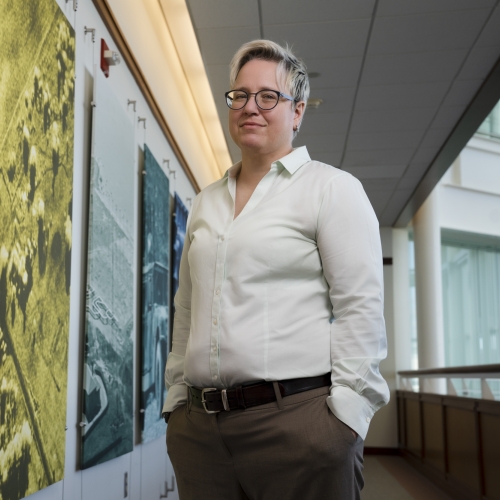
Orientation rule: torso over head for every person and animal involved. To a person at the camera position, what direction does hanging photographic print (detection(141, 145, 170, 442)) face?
facing to the right of the viewer

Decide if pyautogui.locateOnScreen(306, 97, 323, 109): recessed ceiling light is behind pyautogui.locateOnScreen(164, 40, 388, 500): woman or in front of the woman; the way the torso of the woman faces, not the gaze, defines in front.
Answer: behind

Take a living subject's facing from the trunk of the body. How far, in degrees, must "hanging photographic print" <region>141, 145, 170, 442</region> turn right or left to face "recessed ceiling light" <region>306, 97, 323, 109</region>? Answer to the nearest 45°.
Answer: approximately 45° to its left

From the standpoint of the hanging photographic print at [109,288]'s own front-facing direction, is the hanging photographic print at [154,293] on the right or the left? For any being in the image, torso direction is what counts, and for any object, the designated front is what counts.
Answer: on its left

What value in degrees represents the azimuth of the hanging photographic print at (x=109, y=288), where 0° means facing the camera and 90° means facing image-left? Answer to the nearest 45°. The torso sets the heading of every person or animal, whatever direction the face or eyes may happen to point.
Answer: approximately 270°

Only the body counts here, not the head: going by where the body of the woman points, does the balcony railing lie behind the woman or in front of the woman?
behind

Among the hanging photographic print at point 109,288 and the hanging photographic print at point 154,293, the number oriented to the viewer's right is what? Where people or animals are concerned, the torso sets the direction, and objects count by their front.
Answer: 2

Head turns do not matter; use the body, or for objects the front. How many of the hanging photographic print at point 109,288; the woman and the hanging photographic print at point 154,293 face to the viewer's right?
2

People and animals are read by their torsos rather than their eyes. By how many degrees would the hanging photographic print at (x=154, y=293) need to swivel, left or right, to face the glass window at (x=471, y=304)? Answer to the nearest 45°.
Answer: approximately 45° to its left

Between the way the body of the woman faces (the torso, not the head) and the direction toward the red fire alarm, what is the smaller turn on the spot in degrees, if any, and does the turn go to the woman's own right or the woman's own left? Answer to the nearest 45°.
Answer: approximately 90° to the woman's own right

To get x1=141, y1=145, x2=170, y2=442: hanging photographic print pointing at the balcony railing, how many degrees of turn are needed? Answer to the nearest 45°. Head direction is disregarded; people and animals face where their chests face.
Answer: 0° — it already faces it
